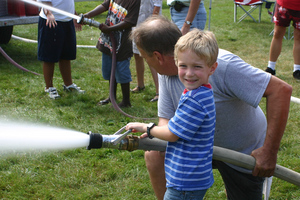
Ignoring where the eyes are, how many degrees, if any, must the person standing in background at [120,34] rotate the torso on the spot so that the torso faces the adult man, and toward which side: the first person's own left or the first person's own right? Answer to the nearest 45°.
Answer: approximately 45° to the first person's own left

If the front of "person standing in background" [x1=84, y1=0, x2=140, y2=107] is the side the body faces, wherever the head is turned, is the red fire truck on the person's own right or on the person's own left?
on the person's own right

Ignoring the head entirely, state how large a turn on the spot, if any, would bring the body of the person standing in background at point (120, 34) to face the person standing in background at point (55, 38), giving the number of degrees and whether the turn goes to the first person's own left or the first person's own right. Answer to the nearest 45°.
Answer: approximately 90° to the first person's own right

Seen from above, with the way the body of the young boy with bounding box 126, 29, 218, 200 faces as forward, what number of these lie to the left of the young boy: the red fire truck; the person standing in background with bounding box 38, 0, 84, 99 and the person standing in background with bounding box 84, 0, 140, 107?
0

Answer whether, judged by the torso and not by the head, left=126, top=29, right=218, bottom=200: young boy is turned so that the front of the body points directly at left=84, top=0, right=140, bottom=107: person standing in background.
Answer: no

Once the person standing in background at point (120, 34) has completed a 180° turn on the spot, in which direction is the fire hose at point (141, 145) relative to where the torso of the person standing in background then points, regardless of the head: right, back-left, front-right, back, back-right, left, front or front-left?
back-right

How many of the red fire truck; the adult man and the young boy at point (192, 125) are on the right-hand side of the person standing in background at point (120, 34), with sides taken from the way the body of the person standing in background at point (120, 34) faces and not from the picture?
1

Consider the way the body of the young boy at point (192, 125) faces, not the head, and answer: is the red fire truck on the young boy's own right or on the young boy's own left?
on the young boy's own right

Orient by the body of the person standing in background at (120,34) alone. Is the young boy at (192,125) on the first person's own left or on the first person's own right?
on the first person's own left

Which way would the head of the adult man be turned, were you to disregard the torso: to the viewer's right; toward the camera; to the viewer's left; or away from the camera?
to the viewer's left

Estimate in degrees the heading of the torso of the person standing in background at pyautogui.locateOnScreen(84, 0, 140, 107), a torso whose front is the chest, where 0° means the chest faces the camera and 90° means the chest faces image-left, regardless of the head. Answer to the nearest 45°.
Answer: approximately 45°

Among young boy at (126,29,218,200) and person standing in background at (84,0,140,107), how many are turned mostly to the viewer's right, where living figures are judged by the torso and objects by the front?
0
